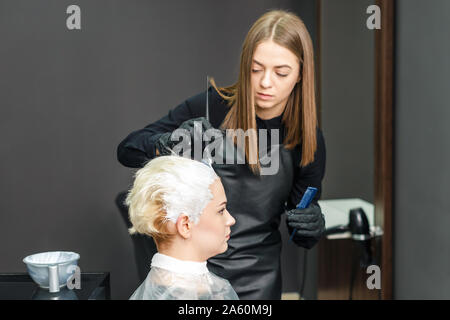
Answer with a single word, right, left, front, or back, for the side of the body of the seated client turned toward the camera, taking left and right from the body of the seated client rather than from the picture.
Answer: right

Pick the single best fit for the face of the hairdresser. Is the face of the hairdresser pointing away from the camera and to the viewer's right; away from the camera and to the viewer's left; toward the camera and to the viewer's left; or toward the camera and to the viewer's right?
toward the camera and to the viewer's left

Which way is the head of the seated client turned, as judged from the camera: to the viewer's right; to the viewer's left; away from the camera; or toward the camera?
to the viewer's right

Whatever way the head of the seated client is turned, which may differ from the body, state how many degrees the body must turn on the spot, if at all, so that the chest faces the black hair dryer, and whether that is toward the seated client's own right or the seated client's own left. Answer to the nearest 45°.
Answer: approximately 45° to the seated client's own left

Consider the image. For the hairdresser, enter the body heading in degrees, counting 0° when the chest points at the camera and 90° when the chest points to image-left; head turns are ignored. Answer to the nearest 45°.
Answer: approximately 45°

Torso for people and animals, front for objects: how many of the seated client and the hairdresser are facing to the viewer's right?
1
